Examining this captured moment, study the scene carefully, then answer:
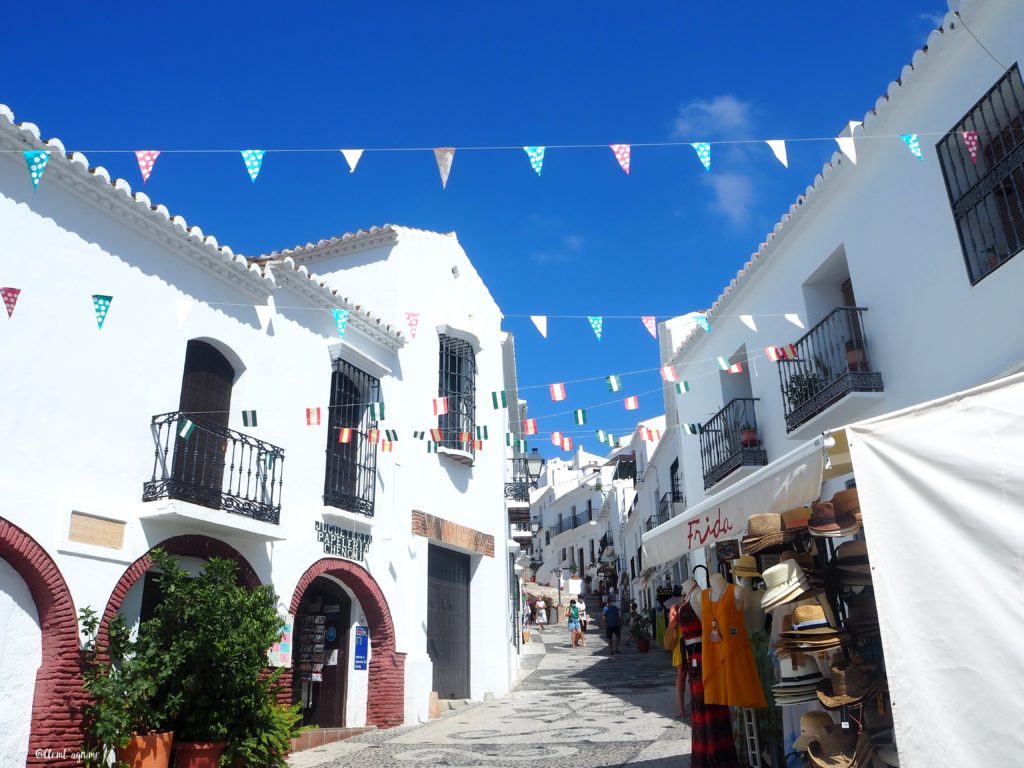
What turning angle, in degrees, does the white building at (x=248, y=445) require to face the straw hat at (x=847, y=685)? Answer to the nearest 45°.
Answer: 0° — it already faces it

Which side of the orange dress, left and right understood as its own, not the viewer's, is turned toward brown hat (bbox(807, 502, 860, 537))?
left

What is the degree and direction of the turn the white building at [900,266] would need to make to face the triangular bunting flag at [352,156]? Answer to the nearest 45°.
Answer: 0° — it already faces it

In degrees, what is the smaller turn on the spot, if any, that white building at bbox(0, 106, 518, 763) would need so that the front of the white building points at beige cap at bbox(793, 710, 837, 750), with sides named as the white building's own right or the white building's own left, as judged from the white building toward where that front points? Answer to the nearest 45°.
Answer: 0° — it already faces it

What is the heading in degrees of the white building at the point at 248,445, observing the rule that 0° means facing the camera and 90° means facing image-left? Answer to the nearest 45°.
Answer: approximately 315°

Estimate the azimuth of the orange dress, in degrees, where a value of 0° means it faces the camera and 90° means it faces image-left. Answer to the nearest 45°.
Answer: approximately 45°
